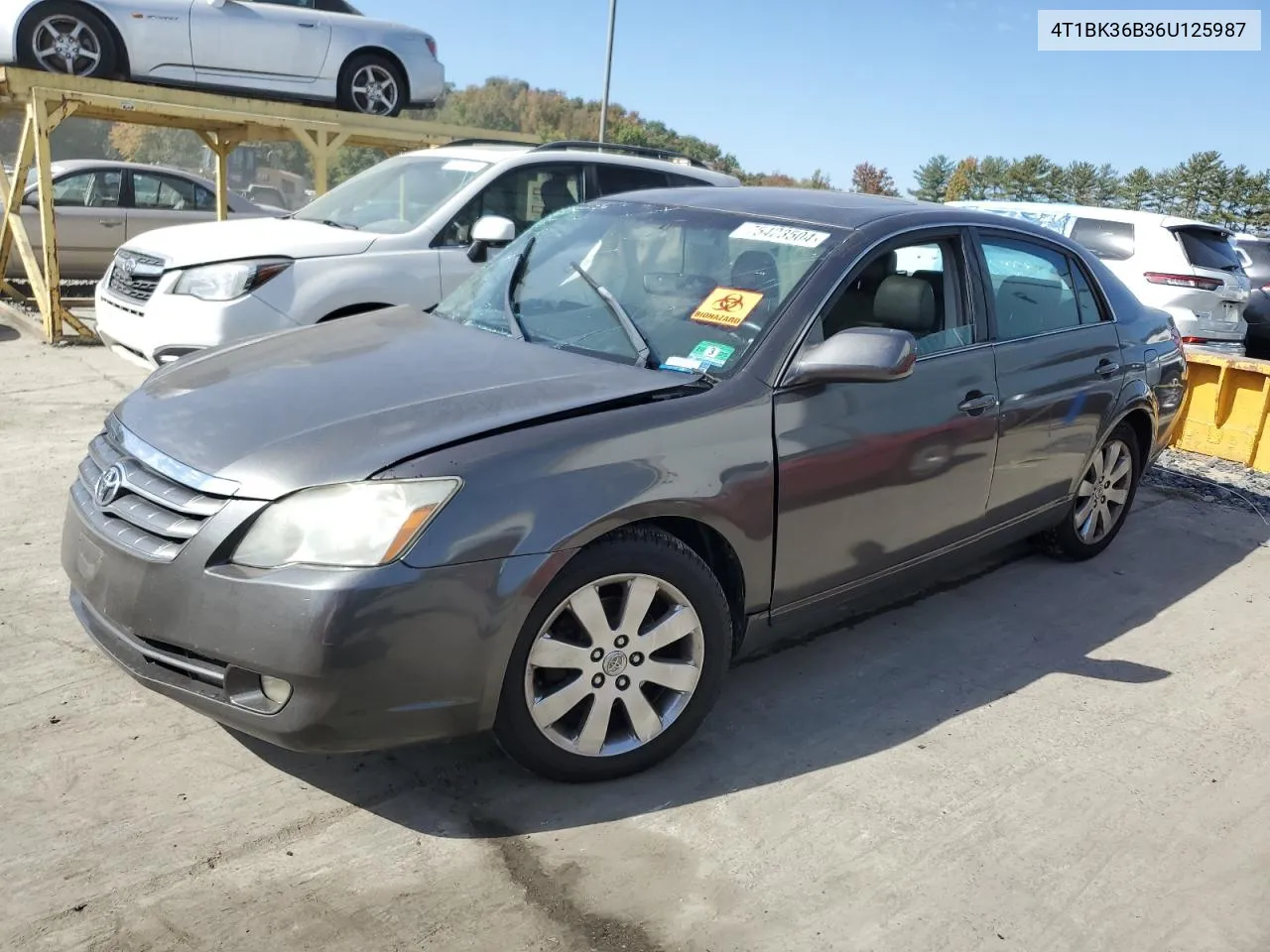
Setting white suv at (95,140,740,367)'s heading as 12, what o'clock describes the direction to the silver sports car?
The silver sports car is roughly at 4 o'clock from the white suv.

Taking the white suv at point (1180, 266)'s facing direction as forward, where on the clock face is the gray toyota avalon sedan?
The gray toyota avalon sedan is roughly at 8 o'clock from the white suv.

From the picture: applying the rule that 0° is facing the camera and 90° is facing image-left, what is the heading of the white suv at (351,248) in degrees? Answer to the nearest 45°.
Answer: approximately 45°

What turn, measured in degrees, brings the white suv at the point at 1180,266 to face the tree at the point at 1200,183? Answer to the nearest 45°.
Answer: approximately 45° to its right

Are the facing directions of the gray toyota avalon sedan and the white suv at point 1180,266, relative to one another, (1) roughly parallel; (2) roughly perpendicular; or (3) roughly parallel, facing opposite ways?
roughly perpendicular

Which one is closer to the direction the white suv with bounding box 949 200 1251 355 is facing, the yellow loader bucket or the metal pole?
the metal pole

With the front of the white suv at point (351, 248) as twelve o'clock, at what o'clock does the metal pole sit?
The metal pole is roughly at 5 o'clock from the white suv.

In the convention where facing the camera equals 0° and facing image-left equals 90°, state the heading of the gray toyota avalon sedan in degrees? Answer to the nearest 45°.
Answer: approximately 45°

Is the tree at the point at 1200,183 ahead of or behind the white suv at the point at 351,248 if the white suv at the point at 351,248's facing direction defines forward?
behind

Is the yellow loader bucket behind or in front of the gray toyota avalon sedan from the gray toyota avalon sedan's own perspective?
behind

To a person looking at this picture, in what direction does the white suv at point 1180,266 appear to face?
facing away from the viewer and to the left of the viewer
